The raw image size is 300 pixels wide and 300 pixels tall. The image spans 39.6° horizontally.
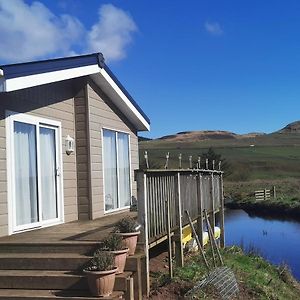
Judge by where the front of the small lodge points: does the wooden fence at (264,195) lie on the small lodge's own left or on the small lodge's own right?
on the small lodge's own left
